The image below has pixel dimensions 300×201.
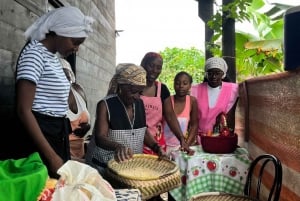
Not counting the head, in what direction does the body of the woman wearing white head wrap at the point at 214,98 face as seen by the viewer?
toward the camera

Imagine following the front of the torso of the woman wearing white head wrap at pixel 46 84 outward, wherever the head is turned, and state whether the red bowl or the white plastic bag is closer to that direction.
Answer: the red bowl

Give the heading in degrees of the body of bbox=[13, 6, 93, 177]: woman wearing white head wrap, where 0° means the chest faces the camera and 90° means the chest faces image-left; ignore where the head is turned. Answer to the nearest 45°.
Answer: approximately 270°

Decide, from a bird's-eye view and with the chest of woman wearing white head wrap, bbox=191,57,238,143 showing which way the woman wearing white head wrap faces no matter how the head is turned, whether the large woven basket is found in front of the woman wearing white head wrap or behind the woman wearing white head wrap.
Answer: in front

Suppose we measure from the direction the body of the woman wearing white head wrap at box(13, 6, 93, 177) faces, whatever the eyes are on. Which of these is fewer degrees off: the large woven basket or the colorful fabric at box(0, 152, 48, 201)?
the large woven basket

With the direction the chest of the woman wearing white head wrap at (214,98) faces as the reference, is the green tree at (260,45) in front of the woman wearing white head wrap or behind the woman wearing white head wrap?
behind

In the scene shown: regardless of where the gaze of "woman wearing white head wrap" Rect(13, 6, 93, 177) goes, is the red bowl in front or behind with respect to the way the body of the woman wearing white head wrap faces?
in front

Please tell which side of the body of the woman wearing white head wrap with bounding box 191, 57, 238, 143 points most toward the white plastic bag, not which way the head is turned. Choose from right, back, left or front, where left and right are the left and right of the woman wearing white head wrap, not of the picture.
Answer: front

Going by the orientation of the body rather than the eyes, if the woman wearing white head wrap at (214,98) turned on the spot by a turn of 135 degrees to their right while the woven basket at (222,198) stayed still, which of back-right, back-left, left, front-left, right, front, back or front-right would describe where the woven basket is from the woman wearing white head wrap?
back-left

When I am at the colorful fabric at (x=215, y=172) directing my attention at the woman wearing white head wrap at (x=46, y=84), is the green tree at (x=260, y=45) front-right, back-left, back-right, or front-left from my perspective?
back-right

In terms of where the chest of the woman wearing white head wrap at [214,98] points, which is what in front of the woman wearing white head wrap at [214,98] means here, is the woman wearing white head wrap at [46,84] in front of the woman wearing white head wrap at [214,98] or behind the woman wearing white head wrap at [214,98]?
in front

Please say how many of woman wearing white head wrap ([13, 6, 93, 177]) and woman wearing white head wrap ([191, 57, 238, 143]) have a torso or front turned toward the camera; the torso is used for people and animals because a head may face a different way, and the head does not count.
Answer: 1

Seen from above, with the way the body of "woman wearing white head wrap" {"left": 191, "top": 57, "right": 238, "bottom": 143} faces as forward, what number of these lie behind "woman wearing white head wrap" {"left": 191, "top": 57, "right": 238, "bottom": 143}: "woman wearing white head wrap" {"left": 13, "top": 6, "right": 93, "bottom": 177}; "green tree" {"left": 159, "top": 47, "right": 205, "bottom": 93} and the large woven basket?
1

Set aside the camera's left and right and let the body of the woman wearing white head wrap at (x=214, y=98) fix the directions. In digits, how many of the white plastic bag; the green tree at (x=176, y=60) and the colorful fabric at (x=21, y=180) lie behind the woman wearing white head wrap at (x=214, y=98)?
1
